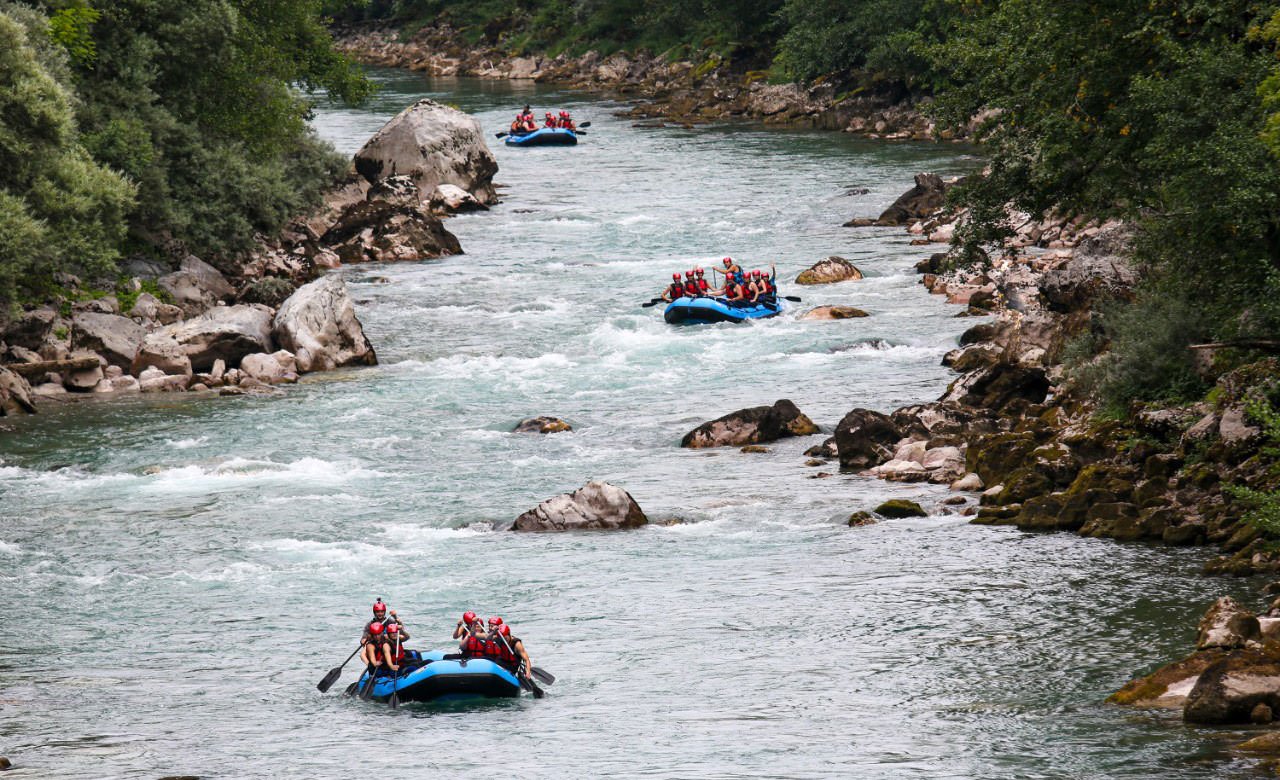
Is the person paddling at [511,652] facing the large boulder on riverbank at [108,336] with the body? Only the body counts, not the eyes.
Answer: no

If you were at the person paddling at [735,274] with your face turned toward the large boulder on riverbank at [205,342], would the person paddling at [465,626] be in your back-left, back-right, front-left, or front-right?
front-left

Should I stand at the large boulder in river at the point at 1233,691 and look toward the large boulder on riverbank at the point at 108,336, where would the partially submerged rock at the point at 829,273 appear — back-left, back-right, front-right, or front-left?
front-right

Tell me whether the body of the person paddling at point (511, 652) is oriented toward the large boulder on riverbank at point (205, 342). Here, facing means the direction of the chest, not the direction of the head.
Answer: no

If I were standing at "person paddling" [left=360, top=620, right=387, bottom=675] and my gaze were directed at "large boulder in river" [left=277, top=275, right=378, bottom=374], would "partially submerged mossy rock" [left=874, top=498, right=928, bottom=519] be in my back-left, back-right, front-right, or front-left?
front-right
